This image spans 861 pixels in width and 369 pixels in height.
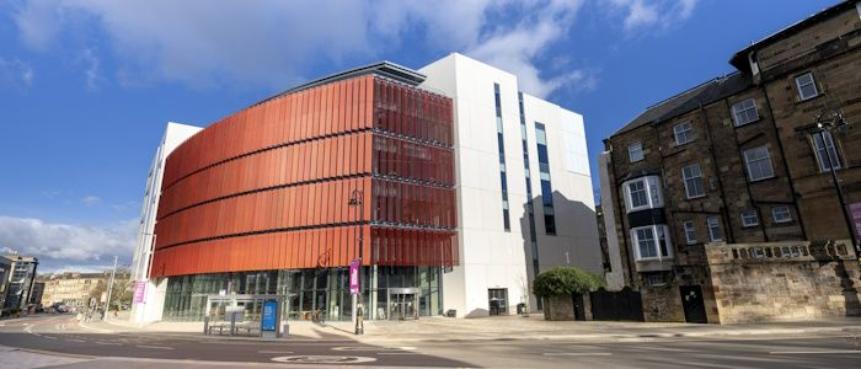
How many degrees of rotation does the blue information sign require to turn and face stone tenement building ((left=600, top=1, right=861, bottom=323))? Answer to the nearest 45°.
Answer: approximately 90° to its left

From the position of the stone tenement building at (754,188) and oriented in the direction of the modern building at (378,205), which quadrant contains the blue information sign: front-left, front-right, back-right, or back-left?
front-left

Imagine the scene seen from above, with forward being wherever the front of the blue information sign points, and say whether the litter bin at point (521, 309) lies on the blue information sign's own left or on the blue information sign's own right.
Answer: on the blue information sign's own left

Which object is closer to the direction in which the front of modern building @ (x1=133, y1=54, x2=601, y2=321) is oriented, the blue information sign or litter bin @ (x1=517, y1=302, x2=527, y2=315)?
the blue information sign

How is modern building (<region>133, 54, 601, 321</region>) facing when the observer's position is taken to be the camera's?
facing the viewer and to the left of the viewer

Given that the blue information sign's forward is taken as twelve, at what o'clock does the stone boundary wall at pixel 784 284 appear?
The stone boundary wall is roughly at 10 o'clock from the blue information sign.

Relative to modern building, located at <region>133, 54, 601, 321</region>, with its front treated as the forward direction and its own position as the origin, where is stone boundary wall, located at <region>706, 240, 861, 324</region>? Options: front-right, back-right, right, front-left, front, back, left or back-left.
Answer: left

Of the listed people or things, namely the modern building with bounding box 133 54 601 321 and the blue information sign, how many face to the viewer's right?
0

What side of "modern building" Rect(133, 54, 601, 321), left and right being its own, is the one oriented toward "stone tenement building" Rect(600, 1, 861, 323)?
left

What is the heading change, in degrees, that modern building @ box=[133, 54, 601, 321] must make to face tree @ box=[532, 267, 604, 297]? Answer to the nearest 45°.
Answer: approximately 90° to its left

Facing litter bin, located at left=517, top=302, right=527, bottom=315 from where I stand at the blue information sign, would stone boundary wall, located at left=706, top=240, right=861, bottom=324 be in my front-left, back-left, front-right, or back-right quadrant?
front-right

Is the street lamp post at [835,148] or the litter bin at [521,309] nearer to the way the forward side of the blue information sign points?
the street lamp post

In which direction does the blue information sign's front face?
toward the camera

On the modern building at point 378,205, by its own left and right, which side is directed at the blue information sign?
front
